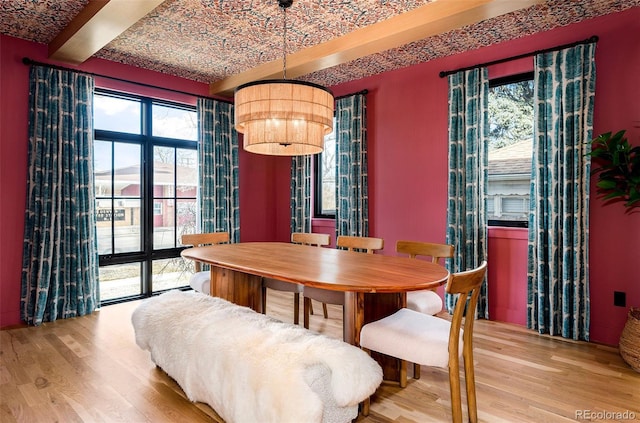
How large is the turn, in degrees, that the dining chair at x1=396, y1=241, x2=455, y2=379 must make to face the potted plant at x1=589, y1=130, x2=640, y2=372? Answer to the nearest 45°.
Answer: approximately 135° to its left

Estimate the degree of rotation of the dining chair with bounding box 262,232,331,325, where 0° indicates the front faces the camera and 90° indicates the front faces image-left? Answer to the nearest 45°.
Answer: approximately 45°

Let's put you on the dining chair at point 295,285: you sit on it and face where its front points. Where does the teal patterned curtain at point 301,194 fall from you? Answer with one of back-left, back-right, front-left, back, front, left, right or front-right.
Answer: back-right

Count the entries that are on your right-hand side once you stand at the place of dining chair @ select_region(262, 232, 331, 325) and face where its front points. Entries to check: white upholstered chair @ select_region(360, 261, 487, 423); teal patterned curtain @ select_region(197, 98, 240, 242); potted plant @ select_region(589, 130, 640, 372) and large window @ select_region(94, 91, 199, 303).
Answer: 2

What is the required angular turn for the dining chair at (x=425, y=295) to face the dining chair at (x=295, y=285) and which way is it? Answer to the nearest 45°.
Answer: approximately 45° to its right

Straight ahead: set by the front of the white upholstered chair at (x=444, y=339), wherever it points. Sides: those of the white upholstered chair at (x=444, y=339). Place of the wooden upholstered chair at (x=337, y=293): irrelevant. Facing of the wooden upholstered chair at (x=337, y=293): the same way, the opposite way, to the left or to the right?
to the left

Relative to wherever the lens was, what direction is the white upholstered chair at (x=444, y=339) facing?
facing away from the viewer and to the left of the viewer

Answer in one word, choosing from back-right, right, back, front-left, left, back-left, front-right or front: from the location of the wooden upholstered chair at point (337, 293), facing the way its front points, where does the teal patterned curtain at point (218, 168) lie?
right

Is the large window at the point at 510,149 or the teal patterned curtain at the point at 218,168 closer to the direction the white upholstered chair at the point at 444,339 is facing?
the teal patterned curtain

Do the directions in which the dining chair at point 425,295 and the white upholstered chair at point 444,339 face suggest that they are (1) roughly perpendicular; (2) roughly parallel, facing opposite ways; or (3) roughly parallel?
roughly perpendicular

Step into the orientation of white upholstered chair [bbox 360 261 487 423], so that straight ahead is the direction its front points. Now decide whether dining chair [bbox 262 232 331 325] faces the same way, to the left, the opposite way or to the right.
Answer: to the left

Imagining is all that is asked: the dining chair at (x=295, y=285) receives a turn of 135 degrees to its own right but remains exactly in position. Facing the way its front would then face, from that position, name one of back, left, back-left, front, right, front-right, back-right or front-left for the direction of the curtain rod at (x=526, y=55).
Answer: right

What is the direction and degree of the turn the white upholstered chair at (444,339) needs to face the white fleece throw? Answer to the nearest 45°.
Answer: approximately 90° to its left
